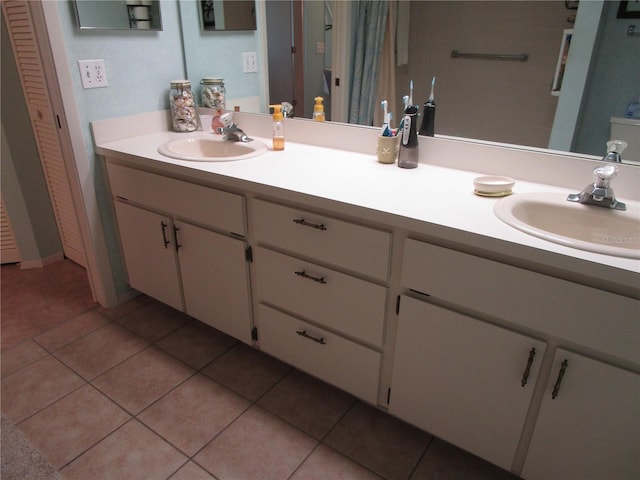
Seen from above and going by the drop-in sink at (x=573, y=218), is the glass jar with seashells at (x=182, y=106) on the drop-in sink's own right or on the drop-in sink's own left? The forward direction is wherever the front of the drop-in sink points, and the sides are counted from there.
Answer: on the drop-in sink's own right

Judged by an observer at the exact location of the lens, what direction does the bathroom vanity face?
facing the viewer and to the left of the viewer

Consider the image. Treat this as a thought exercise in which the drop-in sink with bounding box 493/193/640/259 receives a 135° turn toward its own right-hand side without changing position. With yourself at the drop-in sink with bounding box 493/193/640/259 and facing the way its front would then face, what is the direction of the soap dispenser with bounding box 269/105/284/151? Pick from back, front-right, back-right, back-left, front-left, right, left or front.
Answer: left

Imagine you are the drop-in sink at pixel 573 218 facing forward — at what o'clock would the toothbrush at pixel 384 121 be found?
The toothbrush is roughly at 4 o'clock from the drop-in sink.

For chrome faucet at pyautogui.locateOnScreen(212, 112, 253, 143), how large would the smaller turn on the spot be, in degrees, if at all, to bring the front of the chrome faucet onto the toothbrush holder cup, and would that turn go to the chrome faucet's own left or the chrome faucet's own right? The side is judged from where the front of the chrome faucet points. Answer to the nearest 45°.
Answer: approximately 90° to the chrome faucet's own left

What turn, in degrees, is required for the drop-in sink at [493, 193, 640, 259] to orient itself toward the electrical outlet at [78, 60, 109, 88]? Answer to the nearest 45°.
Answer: approximately 45° to its right

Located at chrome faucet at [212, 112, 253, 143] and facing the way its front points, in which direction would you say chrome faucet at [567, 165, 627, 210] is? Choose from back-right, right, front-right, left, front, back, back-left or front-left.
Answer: left

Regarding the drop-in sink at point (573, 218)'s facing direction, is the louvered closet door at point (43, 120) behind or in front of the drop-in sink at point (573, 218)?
in front

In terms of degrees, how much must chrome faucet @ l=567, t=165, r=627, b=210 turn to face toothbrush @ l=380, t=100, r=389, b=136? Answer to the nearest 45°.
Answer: approximately 45° to its right

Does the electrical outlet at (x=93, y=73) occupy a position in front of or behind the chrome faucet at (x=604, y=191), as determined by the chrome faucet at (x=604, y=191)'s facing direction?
in front
